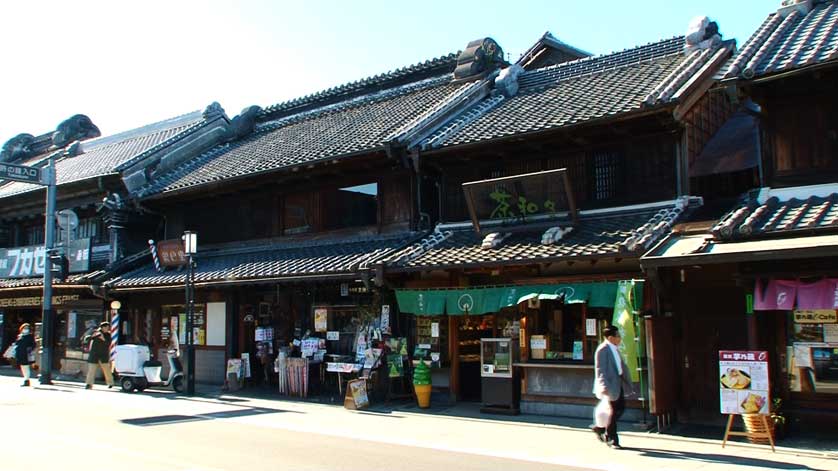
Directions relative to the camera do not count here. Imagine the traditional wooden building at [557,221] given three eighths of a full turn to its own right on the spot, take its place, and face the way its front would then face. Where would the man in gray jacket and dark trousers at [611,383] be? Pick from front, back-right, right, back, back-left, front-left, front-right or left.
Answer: back

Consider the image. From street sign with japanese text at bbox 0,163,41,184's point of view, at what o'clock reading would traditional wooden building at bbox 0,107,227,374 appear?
The traditional wooden building is roughly at 7 o'clock from the street sign with japanese text.

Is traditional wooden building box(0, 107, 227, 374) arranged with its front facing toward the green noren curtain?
no

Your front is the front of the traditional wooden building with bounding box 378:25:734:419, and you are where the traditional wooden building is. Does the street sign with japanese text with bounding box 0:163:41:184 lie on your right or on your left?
on your right

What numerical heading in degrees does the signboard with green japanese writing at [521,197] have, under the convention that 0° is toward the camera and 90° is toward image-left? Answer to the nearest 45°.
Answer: approximately 45°

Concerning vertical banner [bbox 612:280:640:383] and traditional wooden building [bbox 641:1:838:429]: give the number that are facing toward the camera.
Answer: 2

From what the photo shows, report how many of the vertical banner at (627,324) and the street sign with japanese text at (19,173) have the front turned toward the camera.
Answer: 2

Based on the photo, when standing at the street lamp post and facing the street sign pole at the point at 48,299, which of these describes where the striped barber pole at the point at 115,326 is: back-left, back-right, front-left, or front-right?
front-right

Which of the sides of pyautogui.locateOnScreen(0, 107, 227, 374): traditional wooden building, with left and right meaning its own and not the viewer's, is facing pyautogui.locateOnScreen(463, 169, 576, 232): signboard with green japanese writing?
left

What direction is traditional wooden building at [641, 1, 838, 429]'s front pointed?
toward the camera

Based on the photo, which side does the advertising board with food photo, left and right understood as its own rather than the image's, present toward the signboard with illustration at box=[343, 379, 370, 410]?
right

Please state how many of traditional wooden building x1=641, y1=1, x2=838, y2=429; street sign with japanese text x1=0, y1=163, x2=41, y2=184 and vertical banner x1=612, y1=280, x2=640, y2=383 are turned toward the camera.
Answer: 3

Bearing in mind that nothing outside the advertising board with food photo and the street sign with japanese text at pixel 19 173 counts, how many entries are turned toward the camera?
2

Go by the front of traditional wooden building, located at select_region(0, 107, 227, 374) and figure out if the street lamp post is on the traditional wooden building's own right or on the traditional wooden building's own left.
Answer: on the traditional wooden building's own left

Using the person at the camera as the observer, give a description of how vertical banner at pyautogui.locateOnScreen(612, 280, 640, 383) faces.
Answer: facing the viewer

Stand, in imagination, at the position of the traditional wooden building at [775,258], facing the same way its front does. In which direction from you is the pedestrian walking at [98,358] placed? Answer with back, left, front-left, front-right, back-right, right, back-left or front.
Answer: right
